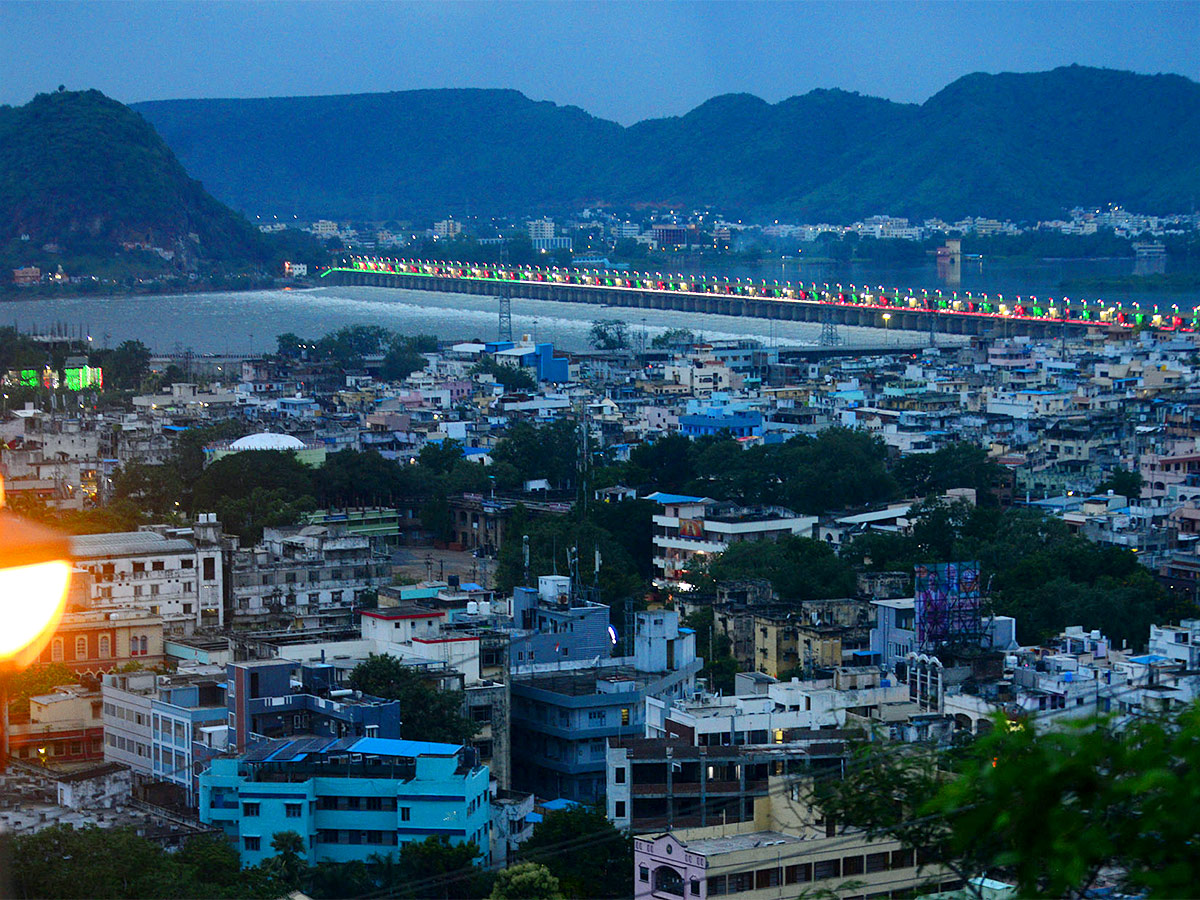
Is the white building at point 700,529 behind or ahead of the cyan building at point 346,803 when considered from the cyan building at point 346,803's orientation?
behind

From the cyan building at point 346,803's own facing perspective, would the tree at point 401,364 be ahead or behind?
behind

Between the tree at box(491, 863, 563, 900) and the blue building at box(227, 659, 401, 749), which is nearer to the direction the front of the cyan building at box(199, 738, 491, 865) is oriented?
the tree

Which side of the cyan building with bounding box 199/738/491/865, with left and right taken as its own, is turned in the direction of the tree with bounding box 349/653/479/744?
back

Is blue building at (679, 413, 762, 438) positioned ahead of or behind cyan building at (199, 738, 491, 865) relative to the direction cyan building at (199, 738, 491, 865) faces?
behind

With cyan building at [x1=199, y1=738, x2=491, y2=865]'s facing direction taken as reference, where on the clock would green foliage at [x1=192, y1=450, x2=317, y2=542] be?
The green foliage is roughly at 6 o'clock from the cyan building.

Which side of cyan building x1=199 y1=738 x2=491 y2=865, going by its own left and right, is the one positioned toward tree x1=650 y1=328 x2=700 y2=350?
back

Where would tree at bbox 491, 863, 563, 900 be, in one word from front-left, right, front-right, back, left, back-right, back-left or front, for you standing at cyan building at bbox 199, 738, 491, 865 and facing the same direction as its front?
front-left

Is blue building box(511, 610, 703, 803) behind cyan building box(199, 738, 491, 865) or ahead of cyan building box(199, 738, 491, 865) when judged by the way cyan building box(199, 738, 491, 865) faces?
behind

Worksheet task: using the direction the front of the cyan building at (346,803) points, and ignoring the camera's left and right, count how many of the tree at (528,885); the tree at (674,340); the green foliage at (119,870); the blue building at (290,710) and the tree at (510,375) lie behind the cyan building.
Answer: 3

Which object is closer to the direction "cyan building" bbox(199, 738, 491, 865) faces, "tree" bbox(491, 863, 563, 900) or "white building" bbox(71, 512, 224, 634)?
the tree

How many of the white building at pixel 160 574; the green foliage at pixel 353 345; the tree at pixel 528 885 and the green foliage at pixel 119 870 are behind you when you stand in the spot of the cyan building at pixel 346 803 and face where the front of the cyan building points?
2

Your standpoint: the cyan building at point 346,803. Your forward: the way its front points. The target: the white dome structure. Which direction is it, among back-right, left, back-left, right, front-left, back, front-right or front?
back

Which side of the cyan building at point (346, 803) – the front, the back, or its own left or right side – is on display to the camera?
front

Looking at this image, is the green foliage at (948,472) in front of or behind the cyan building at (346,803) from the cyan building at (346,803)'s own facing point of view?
behind

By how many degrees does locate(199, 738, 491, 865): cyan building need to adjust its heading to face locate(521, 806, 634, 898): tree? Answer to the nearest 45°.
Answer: approximately 45° to its left
